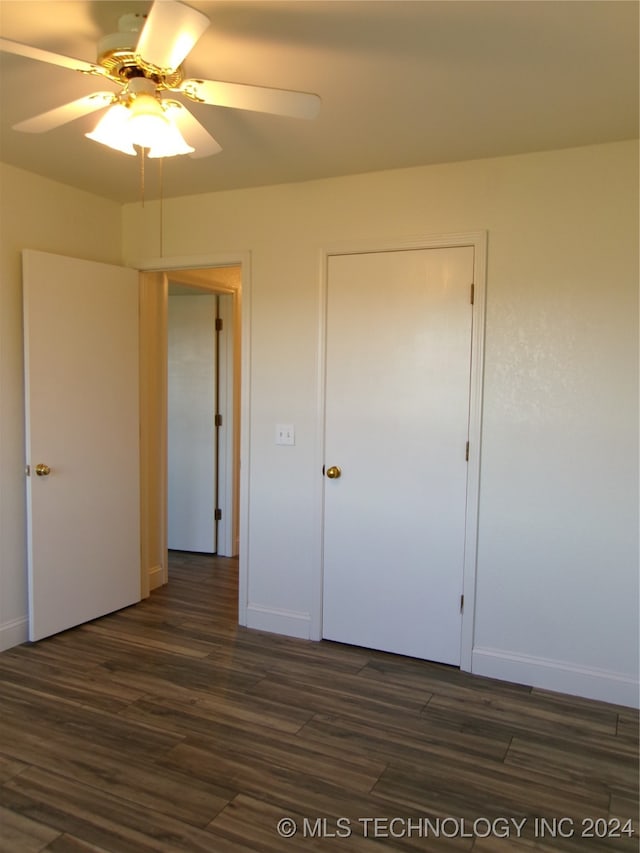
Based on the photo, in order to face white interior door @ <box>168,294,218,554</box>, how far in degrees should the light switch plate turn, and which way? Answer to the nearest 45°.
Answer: approximately 135° to its right

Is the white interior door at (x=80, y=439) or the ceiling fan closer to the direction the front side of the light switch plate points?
the ceiling fan

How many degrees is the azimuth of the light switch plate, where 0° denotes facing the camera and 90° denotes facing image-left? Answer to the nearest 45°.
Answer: approximately 0°

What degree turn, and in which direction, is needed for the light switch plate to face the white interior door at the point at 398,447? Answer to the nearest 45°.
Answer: approximately 45° to its left

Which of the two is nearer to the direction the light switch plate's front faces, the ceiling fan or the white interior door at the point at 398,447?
the ceiling fan

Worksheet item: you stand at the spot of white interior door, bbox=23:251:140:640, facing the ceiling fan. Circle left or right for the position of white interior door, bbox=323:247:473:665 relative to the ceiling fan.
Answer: left

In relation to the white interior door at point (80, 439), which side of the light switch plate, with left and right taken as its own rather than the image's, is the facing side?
right
